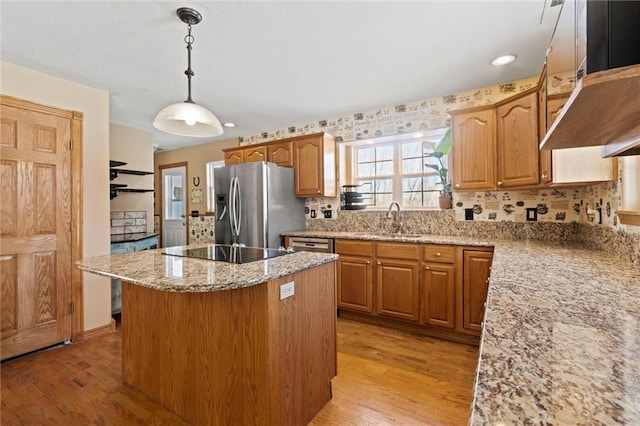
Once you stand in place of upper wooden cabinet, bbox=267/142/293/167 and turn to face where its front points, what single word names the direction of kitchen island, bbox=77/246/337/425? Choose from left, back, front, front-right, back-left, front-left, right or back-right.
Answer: front-left

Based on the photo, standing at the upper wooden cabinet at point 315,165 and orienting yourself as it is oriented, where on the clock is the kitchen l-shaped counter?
The kitchen l-shaped counter is roughly at 10 o'clock from the upper wooden cabinet.

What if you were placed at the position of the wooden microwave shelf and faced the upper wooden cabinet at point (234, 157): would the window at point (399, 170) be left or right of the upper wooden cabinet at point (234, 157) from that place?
right

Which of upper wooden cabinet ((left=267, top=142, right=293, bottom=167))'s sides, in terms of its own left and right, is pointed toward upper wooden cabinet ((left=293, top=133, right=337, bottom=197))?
left

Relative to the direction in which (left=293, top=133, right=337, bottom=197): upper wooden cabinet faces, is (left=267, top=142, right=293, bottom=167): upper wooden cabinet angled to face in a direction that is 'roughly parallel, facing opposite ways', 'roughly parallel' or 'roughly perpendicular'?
roughly parallel

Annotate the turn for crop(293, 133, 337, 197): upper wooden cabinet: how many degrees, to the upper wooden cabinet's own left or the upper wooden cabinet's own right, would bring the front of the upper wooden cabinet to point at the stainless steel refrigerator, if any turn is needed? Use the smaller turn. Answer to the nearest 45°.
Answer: approximately 45° to the upper wooden cabinet's own right

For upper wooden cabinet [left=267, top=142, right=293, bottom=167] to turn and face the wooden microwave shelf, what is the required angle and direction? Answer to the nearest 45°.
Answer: approximately 45° to its left

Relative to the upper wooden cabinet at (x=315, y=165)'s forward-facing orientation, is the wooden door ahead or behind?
ahead

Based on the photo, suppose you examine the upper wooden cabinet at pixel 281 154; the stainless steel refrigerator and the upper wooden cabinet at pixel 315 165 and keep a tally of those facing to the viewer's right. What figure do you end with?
0

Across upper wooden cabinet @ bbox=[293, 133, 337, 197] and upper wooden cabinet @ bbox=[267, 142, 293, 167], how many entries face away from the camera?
0

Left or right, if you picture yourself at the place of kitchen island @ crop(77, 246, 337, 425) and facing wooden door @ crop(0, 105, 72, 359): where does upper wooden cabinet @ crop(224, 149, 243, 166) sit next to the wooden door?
right

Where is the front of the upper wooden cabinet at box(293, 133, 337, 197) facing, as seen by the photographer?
facing the viewer and to the left of the viewer

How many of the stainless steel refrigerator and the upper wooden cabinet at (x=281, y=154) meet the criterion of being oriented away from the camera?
0

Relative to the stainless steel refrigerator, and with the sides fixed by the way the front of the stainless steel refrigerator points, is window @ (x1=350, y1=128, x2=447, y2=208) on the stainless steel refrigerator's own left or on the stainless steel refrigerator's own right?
on the stainless steel refrigerator's own left

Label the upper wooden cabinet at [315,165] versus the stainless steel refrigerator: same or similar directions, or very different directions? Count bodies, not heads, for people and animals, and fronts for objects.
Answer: same or similar directions

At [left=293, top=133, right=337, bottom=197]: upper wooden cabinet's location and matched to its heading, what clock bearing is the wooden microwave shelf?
The wooden microwave shelf is roughly at 10 o'clock from the upper wooden cabinet.
